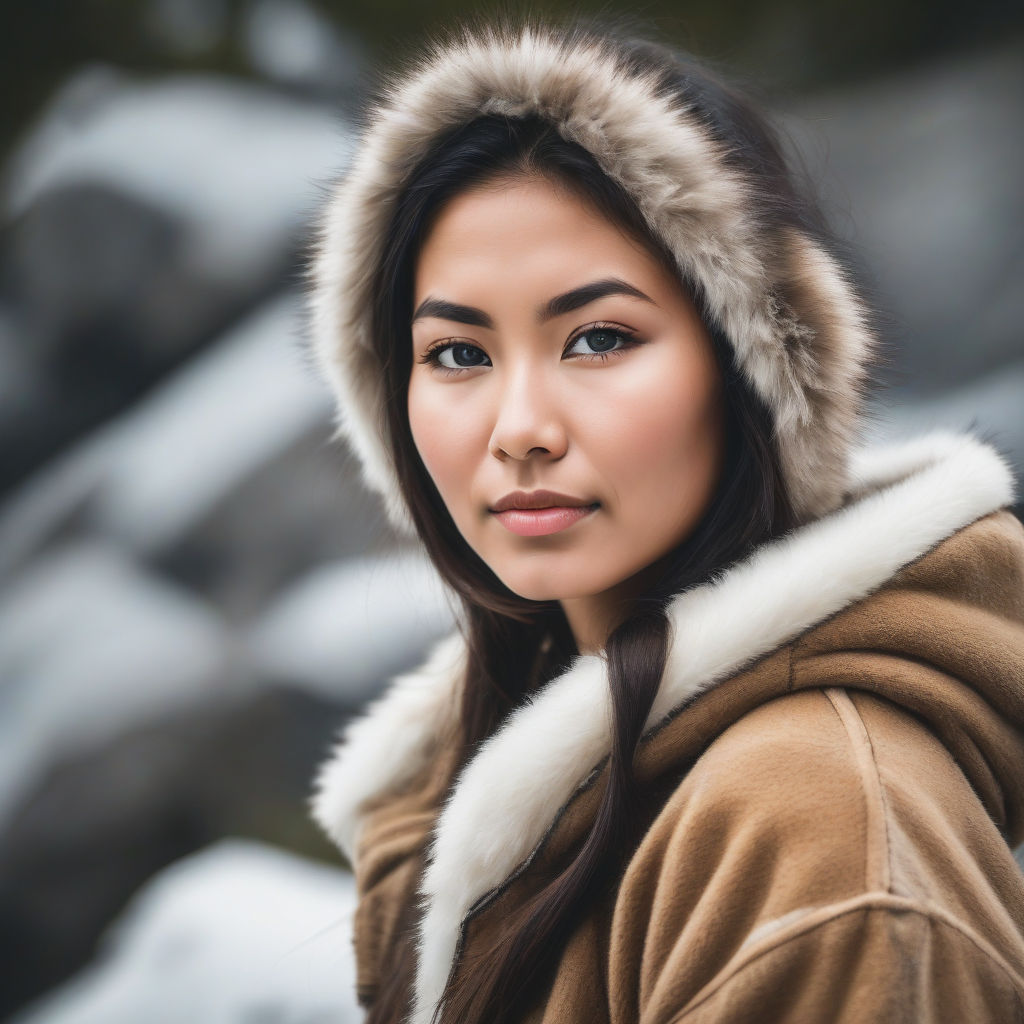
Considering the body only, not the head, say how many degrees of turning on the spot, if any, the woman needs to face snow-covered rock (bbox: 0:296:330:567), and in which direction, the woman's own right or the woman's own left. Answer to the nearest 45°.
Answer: approximately 90° to the woman's own right

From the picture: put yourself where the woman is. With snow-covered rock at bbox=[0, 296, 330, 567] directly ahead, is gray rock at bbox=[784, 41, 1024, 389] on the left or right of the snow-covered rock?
right

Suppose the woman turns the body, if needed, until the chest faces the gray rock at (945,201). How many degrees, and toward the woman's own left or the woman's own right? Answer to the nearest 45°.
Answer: approximately 135° to the woman's own right

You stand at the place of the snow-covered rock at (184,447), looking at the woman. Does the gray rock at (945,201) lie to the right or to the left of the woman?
left

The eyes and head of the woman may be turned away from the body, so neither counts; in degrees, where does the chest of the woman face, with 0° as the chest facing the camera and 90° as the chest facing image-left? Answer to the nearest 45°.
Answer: approximately 45°
